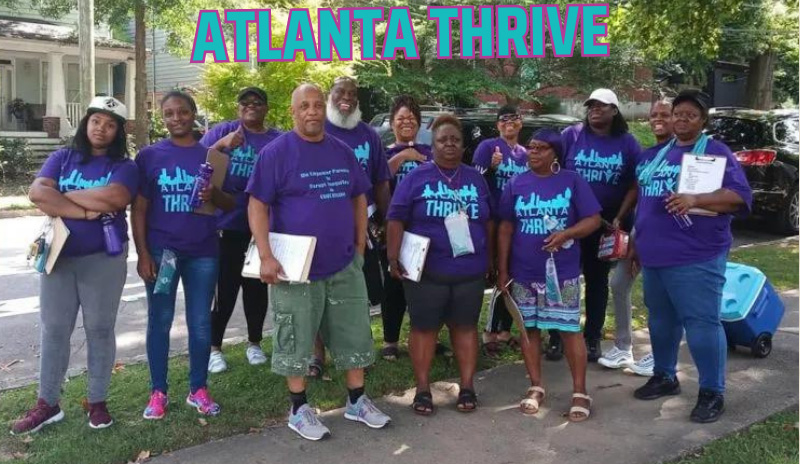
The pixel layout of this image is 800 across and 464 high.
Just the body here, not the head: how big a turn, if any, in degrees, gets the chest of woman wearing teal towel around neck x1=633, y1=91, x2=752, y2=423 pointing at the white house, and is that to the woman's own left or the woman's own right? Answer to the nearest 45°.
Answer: approximately 90° to the woman's own right

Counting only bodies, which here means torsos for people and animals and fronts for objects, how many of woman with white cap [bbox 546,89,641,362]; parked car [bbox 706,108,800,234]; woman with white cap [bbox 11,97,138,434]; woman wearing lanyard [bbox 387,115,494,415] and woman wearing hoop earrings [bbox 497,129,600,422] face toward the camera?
4

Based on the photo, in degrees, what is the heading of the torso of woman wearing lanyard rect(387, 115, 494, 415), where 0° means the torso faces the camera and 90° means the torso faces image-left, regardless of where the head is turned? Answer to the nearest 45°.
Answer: approximately 0°

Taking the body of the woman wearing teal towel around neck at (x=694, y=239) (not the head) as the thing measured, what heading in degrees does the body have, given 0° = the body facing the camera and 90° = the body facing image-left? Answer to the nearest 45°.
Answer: approximately 45°

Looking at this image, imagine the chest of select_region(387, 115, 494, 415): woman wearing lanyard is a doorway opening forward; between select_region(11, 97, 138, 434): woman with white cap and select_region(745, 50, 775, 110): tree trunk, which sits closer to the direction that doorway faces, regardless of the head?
the woman with white cap

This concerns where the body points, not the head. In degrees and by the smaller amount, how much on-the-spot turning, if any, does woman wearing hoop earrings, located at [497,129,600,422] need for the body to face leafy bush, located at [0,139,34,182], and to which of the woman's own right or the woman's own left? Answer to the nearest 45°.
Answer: approximately 135° to the woman's own right

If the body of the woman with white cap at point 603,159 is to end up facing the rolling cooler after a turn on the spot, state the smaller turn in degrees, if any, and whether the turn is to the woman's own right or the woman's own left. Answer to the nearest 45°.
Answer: approximately 135° to the woman's own left

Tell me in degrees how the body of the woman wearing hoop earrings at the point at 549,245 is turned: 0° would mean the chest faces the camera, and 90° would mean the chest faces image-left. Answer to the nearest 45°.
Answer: approximately 0°

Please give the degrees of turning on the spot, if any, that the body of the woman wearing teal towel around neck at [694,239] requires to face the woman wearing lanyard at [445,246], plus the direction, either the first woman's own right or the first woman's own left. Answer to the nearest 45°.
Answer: approximately 45° to the first woman's own right

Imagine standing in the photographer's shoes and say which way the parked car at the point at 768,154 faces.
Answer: facing away from the viewer and to the right of the viewer
